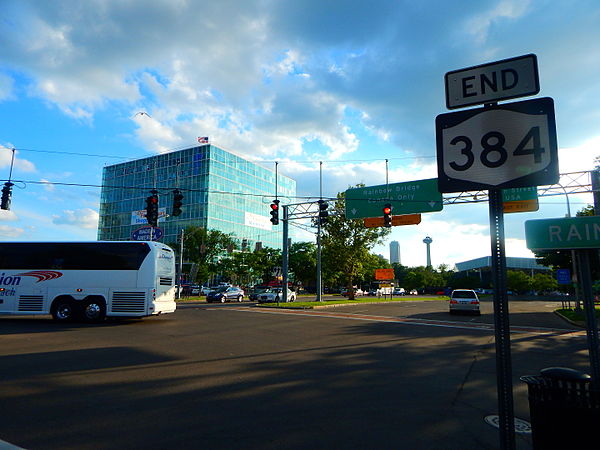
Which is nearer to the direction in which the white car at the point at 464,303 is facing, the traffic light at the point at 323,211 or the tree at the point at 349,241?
the tree

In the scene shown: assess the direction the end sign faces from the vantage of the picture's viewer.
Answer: facing the viewer

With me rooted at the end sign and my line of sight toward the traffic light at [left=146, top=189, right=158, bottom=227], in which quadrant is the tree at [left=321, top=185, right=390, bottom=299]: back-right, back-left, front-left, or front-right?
front-right

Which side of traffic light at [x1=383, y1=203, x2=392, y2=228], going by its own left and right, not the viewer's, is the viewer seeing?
front

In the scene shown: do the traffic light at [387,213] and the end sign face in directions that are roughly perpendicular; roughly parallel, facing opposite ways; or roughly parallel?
roughly parallel

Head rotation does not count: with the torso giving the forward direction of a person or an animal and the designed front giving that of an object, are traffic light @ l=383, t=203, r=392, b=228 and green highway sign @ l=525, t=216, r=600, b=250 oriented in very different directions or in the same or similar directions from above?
same or similar directions

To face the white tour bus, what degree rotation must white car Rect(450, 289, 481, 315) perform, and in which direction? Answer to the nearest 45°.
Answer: approximately 135° to its left

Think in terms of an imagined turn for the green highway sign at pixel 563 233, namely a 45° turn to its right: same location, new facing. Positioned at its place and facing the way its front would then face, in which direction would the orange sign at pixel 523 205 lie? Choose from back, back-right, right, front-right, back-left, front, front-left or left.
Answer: back-right

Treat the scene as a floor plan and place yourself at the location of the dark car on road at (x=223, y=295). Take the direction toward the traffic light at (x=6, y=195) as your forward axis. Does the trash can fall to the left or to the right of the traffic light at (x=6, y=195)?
left

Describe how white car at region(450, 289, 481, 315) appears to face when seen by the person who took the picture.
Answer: facing away from the viewer

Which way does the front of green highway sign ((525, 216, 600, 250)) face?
toward the camera

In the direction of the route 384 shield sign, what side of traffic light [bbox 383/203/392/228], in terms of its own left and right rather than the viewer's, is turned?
front

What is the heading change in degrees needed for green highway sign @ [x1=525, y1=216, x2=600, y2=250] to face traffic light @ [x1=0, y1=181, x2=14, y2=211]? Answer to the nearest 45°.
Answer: approximately 90° to its right

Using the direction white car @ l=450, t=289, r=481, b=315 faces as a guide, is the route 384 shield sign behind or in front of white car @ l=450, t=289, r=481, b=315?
behind
